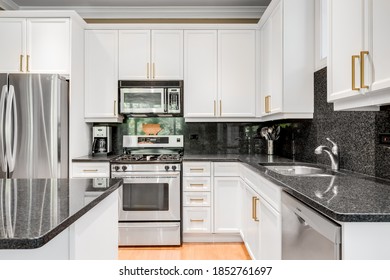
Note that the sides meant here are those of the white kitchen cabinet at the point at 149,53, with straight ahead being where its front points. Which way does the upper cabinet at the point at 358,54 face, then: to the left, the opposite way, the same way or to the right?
to the right

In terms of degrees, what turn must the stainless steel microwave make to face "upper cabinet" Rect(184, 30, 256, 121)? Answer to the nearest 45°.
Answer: approximately 90° to its left

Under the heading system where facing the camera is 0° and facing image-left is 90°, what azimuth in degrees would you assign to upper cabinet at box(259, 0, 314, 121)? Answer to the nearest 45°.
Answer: approximately 90°

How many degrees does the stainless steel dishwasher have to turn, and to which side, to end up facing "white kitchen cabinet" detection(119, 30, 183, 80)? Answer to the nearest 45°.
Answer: approximately 90° to its right

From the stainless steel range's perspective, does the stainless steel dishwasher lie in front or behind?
in front

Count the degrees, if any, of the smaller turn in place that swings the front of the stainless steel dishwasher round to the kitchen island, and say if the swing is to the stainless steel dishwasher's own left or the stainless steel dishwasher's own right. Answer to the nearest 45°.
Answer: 0° — it already faces it

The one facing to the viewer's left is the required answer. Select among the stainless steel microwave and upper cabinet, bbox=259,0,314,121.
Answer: the upper cabinet

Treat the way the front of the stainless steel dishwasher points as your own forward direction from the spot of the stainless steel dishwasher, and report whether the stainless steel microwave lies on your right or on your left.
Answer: on your right

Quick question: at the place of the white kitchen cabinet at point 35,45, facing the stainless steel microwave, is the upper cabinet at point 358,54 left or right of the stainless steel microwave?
right

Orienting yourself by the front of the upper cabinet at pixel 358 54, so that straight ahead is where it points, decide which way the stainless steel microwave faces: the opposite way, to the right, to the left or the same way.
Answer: to the left

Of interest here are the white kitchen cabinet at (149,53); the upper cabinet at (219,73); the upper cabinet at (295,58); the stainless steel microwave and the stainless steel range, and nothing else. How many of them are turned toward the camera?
4

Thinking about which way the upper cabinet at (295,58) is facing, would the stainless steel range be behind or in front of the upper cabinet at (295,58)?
in front

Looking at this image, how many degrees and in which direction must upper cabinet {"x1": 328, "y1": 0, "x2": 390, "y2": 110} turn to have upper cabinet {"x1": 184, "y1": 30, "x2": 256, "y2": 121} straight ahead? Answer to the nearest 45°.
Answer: approximately 90° to its right

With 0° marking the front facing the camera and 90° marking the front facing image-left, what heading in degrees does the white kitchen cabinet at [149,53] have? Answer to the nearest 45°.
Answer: approximately 0°
